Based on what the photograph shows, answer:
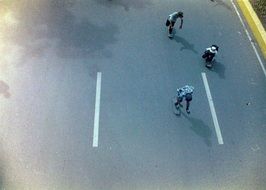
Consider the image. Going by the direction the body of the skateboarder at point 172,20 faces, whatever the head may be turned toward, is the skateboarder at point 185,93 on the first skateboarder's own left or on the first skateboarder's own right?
on the first skateboarder's own right
